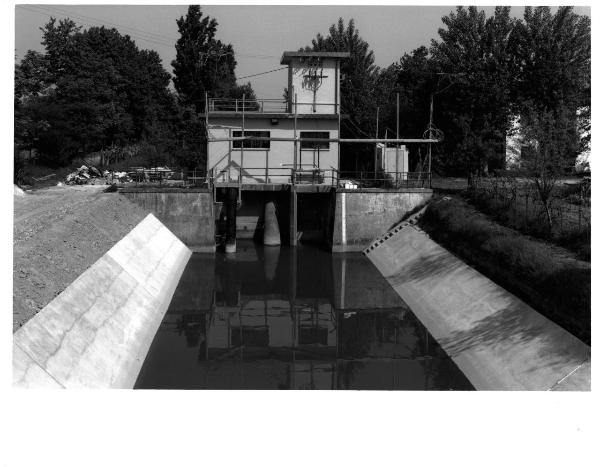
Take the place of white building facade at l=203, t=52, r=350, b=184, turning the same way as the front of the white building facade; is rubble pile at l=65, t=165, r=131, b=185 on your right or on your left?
on your right

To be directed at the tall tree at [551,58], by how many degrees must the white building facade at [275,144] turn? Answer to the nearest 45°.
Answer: approximately 90° to its left

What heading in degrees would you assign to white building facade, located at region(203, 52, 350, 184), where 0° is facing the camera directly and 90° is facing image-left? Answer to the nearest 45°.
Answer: approximately 0°

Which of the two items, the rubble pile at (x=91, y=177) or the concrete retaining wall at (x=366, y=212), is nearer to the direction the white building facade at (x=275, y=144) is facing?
the concrete retaining wall

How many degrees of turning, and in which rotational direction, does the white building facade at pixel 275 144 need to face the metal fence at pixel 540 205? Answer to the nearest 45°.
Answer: approximately 45° to its left

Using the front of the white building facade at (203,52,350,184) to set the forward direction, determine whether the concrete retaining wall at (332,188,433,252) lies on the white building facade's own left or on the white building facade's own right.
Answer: on the white building facade's own left

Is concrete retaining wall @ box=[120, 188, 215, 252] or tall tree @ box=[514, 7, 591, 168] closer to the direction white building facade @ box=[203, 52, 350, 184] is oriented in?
the concrete retaining wall

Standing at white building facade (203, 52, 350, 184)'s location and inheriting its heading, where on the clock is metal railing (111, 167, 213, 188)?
The metal railing is roughly at 3 o'clock from the white building facade.

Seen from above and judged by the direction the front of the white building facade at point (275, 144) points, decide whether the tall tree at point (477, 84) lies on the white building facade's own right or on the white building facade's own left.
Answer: on the white building facade's own left

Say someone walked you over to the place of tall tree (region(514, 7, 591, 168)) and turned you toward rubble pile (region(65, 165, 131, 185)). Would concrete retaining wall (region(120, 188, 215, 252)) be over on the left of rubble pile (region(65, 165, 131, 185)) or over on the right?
left
